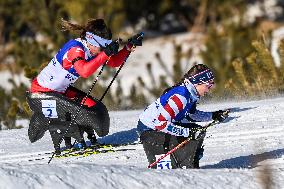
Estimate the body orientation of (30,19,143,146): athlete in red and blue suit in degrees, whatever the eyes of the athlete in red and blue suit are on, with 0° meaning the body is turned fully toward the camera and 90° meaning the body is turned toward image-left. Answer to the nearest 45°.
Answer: approximately 270°

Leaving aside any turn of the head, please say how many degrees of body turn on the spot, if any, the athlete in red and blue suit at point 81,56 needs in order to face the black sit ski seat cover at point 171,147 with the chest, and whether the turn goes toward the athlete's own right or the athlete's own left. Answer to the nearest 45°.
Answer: approximately 45° to the athlete's own right
